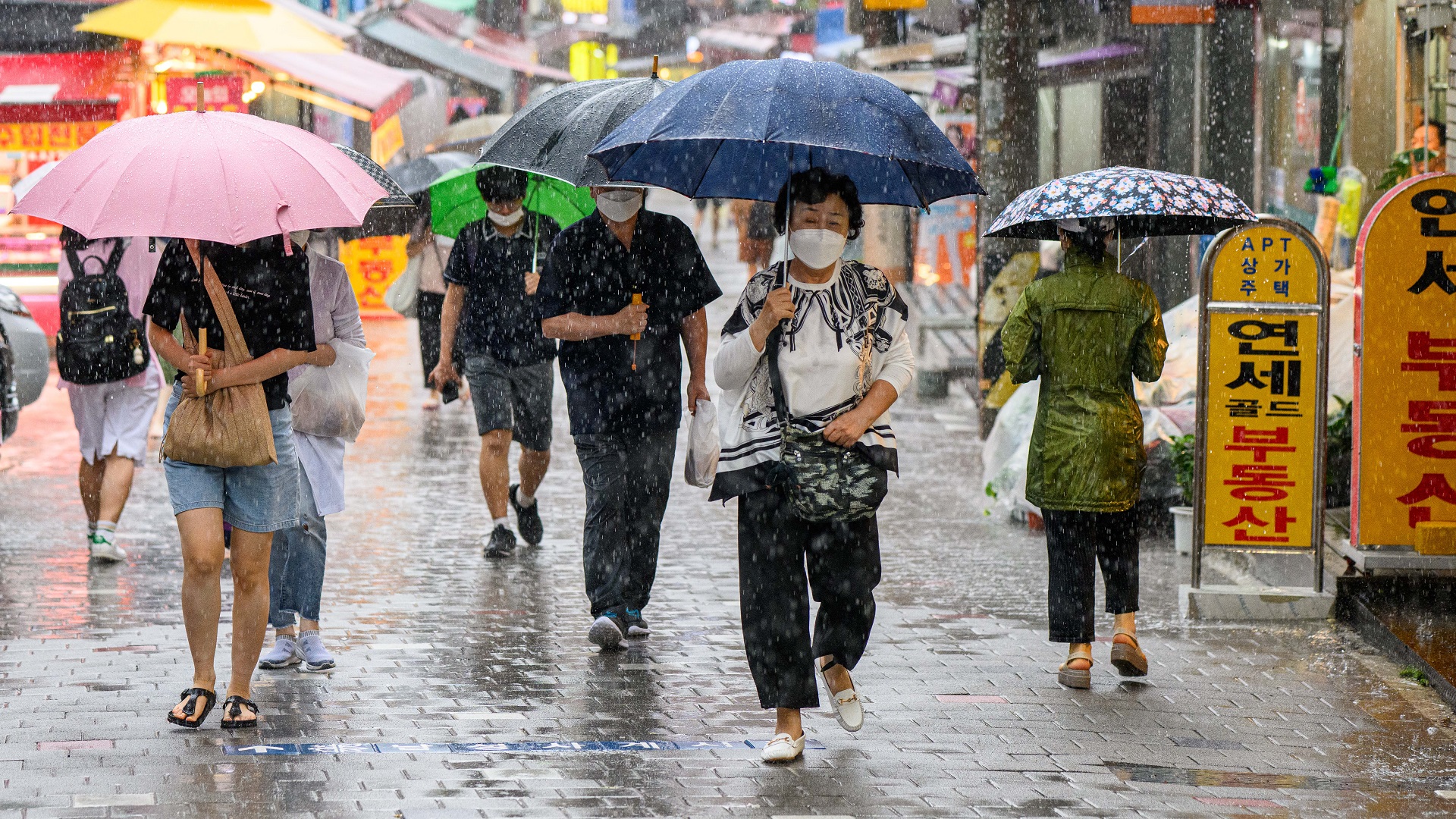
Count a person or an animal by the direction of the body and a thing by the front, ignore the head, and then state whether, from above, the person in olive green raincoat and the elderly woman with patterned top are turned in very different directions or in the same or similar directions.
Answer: very different directions

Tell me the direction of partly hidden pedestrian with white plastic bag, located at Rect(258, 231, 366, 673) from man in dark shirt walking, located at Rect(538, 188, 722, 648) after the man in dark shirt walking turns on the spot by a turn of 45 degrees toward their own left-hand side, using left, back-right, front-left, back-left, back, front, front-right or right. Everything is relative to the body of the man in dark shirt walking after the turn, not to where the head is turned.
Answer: back-right

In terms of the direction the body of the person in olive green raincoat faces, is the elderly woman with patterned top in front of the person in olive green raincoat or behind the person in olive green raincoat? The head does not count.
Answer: behind

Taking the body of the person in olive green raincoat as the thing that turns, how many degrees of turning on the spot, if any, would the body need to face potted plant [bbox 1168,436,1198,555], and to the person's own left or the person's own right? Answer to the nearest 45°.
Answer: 0° — they already face it

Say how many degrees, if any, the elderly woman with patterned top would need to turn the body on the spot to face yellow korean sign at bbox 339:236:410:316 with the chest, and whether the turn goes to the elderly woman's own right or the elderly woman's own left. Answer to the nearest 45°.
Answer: approximately 180°

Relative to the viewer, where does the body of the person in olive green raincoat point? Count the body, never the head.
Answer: away from the camera

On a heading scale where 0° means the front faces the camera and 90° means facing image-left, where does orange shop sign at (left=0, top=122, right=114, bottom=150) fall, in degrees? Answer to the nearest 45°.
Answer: approximately 0°

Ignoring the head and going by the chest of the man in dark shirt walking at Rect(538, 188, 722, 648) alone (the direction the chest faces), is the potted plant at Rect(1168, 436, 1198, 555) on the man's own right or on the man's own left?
on the man's own left
